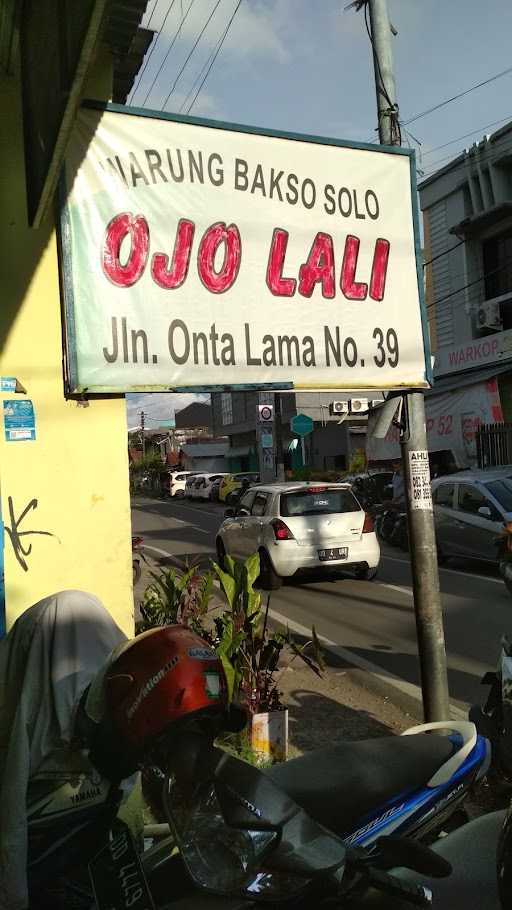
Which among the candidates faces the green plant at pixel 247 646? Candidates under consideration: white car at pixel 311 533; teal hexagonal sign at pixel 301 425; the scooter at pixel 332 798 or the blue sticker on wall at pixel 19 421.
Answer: the teal hexagonal sign

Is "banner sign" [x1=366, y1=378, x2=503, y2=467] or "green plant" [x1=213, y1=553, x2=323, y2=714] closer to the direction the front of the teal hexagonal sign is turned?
the green plant

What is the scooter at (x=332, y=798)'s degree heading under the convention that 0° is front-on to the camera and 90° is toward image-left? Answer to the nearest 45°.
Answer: approximately 45°

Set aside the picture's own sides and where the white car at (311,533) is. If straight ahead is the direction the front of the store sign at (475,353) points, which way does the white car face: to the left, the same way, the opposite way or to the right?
to the right

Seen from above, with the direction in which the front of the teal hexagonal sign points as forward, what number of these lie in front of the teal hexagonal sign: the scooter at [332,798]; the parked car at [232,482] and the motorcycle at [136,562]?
2

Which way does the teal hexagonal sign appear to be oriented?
toward the camera

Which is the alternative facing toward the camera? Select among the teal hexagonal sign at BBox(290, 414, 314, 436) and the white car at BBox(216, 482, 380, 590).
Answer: the teal hexagonal sign

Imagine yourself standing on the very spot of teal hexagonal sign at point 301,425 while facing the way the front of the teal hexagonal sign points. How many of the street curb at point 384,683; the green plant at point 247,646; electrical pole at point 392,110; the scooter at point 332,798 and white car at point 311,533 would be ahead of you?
5

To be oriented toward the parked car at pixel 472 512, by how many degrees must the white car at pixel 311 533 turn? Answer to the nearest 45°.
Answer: approximately 135° to its right

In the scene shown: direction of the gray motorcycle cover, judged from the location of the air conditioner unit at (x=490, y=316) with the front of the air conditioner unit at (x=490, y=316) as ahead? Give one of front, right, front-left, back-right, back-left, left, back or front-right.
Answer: front-left

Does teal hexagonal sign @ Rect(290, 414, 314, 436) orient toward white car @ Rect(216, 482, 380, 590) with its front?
yes

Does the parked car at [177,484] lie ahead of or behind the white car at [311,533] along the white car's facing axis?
ahead

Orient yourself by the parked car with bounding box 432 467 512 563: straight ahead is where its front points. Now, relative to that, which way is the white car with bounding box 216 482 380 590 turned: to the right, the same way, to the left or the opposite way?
the opposite way

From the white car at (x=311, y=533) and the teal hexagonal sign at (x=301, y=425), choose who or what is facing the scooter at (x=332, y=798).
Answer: the teal hexagonal sign
